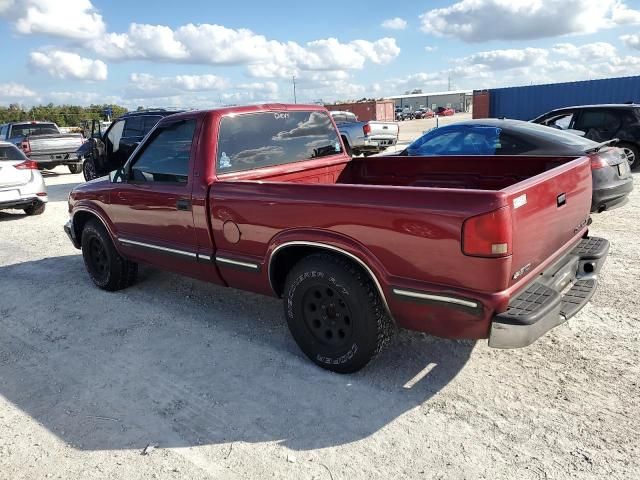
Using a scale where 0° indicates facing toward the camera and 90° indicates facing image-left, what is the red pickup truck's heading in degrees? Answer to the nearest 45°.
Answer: approximately 135°

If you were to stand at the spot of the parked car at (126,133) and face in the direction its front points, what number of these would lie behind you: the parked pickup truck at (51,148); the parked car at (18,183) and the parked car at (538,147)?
1

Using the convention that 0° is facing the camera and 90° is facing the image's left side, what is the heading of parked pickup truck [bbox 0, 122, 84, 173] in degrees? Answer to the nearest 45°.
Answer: approximately 135°

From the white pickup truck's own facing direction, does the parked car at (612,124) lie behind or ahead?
behind

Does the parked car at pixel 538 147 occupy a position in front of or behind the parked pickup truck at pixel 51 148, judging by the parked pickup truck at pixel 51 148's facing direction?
behind

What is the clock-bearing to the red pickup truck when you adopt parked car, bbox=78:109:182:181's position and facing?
The red pickup truck is roughly at 7 o'clock from the parked car.

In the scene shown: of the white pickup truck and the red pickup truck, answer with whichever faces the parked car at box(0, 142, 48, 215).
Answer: the red pickup truck

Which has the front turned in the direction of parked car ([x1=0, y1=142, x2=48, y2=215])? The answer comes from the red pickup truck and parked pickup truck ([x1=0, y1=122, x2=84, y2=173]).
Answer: the red pickup truck

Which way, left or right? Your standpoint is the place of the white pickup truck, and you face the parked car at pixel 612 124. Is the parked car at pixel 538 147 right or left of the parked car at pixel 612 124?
right

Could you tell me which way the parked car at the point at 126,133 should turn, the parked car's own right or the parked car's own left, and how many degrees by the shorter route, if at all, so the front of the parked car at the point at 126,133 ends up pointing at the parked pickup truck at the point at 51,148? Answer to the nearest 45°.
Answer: approximately 45° to the parked car's own right

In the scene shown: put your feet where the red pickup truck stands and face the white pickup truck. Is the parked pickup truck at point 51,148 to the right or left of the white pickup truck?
left
